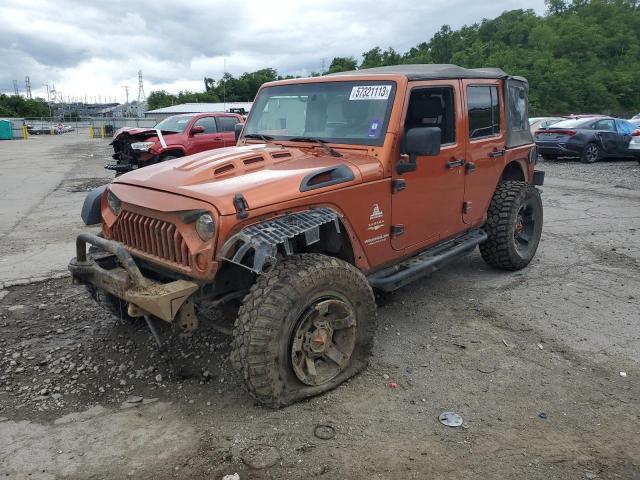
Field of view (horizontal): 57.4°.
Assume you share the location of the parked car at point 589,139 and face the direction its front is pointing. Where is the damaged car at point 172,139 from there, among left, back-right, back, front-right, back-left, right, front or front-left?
back

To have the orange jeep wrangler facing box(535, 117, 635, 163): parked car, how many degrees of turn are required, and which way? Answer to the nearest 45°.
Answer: approximately 180°

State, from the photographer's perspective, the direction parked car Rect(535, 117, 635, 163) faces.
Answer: facing away from the viewer and to the right of the viewer

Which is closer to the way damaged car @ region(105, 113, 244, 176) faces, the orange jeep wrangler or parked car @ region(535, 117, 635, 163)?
the orange jeep wrangler

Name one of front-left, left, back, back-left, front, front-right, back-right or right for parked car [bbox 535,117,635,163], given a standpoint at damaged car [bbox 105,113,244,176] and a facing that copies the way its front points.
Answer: back-left

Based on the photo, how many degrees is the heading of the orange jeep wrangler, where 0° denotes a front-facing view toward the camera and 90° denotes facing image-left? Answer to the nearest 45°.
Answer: approximately 45°

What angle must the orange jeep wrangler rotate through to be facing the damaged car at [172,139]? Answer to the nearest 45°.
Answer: approximately 135° to its right
